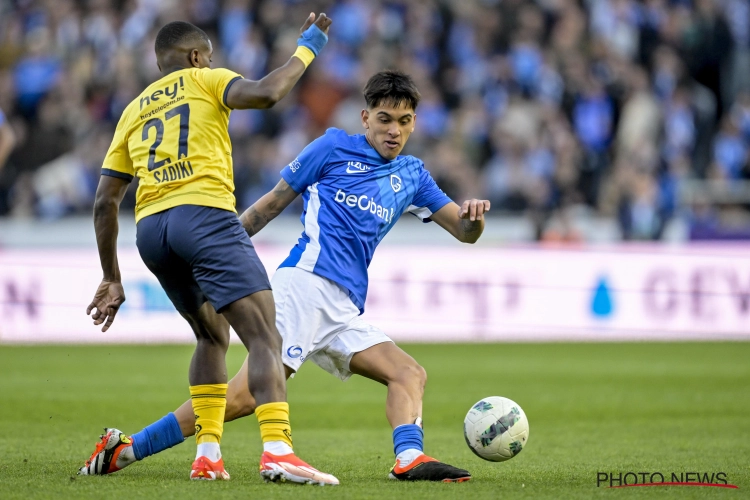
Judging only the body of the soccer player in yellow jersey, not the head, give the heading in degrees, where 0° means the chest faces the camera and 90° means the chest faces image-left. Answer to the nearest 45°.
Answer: approximately 225°

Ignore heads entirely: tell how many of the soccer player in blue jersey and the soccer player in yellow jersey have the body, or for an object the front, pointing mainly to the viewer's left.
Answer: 0

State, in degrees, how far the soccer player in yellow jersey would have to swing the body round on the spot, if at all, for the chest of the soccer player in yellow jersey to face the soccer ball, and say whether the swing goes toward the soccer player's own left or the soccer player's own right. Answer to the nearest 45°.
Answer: approximately 45° to the soccer player's own right

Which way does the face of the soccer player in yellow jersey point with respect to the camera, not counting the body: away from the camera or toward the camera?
away from the camera

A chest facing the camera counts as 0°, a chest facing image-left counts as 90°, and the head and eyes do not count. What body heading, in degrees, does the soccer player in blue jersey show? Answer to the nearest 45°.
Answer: approximately 315°

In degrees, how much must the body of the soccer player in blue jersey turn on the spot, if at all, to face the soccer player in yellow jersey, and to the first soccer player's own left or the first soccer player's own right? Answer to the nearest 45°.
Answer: approximately 90° to the first soccer player's own right
